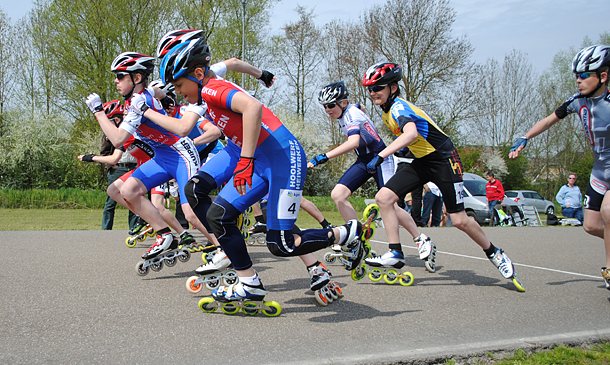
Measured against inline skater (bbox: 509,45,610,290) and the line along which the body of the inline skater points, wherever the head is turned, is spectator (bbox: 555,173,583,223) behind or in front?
behind

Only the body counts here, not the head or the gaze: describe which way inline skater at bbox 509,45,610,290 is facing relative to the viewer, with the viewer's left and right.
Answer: facing the viewer and to the left of the viewer

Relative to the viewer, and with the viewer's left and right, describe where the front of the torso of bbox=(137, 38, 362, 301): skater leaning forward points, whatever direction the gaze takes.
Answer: facing to the left of the viewer

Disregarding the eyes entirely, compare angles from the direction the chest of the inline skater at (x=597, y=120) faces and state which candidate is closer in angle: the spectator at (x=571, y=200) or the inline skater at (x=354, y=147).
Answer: the inline skater

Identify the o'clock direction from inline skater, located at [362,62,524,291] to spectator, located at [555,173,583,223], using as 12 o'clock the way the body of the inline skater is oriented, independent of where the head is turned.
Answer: The spectator is roughly at 5 o'clock from the inline skater.

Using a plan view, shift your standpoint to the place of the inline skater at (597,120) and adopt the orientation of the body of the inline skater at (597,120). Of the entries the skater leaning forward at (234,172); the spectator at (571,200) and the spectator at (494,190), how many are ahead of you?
1

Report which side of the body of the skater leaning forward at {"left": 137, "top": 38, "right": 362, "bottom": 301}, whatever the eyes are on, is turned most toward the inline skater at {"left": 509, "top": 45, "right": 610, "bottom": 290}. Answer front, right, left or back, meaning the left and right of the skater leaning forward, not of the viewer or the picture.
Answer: back

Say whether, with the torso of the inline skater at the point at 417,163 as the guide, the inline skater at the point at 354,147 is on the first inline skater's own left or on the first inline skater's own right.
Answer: on the first inline skater's own right

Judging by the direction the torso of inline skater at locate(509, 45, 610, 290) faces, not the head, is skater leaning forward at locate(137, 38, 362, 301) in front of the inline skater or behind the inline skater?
in front

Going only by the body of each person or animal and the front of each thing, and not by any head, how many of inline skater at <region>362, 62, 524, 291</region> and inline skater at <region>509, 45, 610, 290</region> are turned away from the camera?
0
